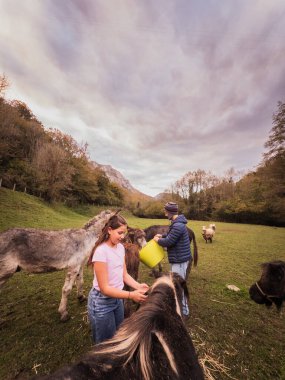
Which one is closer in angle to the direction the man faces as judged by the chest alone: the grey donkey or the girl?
the grey donkey

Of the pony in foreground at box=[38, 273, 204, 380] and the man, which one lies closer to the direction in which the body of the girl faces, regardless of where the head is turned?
the pony in foreground

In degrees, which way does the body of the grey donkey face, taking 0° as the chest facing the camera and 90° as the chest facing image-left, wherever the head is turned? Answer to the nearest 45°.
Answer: approximately 270°

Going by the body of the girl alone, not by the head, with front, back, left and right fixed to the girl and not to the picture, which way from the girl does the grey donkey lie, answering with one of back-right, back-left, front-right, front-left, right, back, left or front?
back

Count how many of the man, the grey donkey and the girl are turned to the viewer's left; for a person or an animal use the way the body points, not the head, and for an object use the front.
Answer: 1

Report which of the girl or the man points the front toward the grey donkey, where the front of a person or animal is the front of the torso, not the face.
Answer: the man

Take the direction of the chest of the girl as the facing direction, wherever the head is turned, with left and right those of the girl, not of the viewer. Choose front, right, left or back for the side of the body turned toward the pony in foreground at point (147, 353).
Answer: front

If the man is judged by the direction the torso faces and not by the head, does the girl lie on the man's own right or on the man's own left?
on the man's own left

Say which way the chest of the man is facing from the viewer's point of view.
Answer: to the viewer's left

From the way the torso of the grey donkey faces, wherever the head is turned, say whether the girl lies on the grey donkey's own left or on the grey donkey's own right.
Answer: on the grey donkey's own right

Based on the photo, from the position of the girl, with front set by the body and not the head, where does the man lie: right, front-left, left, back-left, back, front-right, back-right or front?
left

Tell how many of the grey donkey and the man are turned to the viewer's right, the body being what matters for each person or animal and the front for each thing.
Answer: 1

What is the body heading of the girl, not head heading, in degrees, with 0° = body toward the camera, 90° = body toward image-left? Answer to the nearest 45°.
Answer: approximately 315°

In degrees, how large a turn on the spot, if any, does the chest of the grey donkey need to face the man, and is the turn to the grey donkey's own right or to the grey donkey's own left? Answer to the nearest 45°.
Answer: approximately 45° to the grey donkey's own right

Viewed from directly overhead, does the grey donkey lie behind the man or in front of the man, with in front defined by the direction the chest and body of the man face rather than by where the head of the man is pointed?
in front

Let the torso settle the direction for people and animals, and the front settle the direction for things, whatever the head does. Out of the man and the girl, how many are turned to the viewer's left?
1

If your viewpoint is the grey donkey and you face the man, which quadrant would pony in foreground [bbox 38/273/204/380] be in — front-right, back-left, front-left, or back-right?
front-right
